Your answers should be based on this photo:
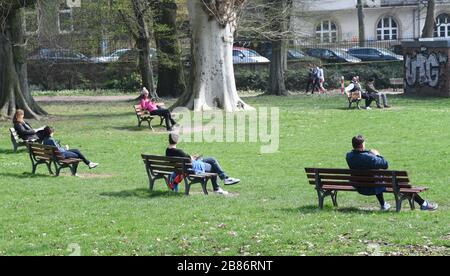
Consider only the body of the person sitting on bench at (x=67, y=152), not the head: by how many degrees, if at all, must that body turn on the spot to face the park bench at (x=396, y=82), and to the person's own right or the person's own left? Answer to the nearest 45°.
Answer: approximately 45° to the person's own left

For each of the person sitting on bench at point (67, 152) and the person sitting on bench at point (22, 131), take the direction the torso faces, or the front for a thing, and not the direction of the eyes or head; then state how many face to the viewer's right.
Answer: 2

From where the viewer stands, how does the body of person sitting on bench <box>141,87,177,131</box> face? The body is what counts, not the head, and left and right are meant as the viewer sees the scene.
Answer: facing the viewer and to the right of the viewer

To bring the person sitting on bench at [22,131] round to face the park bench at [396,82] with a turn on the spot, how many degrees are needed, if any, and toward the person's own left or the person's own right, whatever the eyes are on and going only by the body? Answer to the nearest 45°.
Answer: approximately 45° to the person's own left

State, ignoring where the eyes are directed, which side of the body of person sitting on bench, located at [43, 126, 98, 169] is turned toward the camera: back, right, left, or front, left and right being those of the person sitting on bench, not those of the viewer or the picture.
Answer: right

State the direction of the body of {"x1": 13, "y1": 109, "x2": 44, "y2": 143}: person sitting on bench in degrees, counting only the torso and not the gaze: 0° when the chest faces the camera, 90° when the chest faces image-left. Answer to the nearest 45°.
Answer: approximately 270°

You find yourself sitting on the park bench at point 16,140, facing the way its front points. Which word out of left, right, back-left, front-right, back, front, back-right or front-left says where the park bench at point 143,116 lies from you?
front-left

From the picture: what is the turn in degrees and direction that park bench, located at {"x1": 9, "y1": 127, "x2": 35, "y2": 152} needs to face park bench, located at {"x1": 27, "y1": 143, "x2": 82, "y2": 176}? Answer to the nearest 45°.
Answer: approximately 90° to its right

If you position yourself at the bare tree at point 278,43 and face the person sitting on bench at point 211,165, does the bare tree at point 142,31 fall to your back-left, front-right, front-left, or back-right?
front-right

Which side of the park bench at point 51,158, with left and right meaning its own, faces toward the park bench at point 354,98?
front

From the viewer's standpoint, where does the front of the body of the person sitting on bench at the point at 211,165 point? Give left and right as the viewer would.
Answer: facing to the right of the viewer

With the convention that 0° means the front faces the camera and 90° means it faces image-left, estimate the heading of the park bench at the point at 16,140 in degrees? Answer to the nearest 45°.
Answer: approximately 270°

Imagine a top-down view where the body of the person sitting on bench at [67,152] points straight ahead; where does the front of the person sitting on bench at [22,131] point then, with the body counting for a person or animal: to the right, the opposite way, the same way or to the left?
the same way
